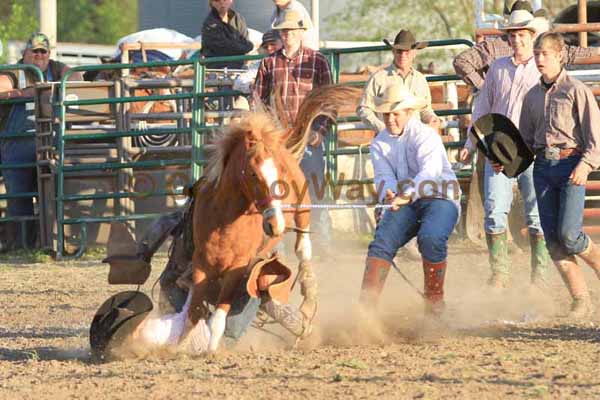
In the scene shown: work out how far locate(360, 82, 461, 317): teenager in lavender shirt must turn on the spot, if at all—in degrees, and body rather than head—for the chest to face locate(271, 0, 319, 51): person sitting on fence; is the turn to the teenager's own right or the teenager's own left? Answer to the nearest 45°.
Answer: approximately 135° to the teenager's own right

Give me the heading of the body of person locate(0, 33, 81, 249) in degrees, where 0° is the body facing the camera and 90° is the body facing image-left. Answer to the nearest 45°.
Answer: approximately 0°

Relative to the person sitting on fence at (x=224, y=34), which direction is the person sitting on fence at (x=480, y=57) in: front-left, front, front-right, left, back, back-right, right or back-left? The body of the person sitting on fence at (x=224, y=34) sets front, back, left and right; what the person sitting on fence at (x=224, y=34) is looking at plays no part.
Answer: front-left

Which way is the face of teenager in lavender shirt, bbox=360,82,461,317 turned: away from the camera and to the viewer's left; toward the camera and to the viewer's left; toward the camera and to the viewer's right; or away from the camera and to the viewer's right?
toward the camera and to the viewer's left

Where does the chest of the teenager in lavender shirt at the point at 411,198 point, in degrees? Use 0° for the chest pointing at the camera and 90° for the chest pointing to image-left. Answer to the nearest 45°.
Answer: approximately 45°

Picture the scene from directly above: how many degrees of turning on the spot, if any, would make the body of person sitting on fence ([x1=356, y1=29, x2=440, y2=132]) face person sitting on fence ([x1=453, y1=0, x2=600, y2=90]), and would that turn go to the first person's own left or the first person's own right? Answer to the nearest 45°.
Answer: approximately 135° to the first person's own left

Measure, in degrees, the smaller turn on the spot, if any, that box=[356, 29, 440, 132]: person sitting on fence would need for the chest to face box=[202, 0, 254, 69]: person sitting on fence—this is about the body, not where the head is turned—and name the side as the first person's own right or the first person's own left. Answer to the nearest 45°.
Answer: approximately 135° to the first person's own right

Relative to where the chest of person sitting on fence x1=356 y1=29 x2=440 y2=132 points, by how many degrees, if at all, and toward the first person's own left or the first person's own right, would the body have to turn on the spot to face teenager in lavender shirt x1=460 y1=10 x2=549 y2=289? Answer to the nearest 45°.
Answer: approximately 45° to the first person's own left

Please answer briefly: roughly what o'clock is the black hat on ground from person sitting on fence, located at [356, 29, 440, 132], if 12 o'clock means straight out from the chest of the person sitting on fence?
The black hat on ground is roughly at 1 o'clock from the person sitting on fence.

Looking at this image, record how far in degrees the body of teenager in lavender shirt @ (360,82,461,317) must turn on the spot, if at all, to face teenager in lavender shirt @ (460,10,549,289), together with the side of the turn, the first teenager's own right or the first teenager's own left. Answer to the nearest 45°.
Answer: approximately 180°

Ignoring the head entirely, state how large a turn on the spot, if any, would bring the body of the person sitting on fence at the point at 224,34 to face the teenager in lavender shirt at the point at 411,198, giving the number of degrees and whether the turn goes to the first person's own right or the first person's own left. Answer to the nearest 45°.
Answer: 0° — they already face them

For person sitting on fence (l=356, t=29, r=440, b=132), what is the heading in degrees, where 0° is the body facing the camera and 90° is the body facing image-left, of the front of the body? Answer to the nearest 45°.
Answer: approximately 0°

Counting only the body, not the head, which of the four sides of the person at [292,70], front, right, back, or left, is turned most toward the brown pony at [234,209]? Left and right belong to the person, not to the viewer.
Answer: front
